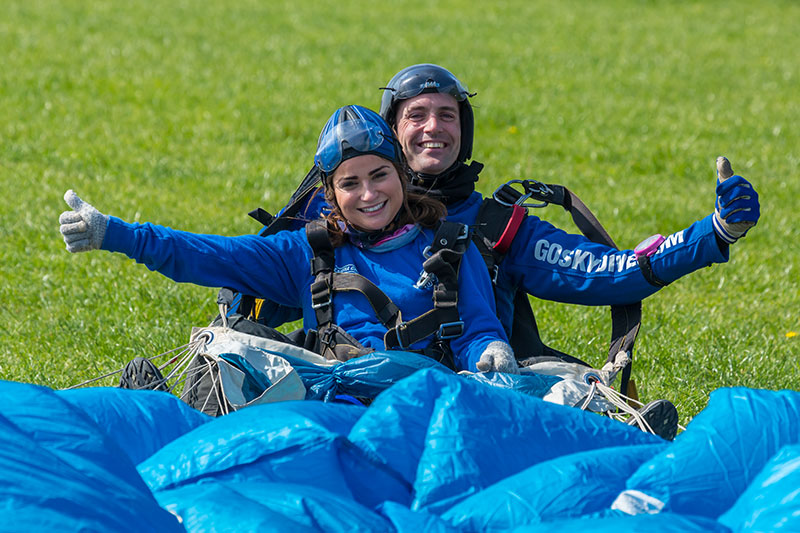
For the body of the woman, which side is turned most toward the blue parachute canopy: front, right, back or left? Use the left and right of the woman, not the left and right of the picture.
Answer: front

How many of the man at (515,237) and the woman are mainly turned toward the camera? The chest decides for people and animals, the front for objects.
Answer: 2

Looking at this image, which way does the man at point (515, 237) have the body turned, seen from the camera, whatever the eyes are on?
toward the camera

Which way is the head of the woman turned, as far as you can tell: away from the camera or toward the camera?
toward the camera

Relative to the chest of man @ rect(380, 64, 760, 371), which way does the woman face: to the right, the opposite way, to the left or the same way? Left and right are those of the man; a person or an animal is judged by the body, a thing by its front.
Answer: the same way

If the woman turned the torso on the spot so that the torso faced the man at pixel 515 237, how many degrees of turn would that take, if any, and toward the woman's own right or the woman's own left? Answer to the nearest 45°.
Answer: approximately 135° to the woman's own left

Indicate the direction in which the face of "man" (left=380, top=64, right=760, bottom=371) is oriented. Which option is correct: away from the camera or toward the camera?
toward the camera
